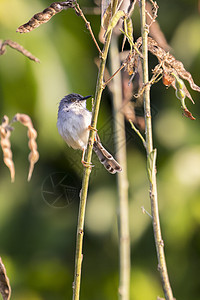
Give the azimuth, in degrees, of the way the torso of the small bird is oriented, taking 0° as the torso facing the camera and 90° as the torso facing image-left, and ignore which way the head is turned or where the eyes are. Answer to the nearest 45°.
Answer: approximately 45°

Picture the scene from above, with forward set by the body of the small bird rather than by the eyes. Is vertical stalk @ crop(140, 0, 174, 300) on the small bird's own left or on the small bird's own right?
on the small bird's own left

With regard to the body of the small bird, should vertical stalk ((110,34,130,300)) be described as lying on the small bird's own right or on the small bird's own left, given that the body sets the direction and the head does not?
on the small bird's own left
